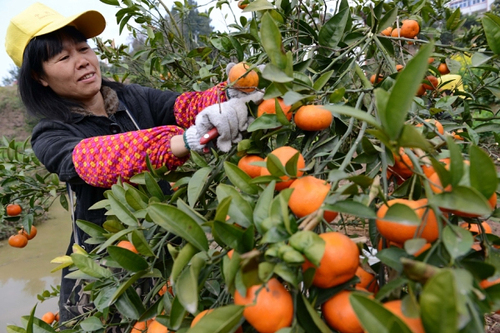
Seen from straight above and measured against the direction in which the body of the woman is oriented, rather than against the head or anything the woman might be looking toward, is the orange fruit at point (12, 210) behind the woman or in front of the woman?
behind

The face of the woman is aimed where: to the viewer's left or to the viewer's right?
to the viewer's right

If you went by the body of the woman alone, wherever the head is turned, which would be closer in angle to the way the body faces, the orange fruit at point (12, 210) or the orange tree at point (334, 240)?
the orange tree

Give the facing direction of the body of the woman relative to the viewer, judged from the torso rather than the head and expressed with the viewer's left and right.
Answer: facing the viewer and to the right of the viewer

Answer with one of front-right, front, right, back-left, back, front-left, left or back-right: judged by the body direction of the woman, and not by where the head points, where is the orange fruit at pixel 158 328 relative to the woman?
front-right

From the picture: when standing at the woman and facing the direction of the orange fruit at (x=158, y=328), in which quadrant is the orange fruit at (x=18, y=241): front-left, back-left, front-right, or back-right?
back-right

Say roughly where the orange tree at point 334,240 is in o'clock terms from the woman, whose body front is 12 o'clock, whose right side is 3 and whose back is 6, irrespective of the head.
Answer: The orange tree is roughly at 1 o'clock from the woman.
